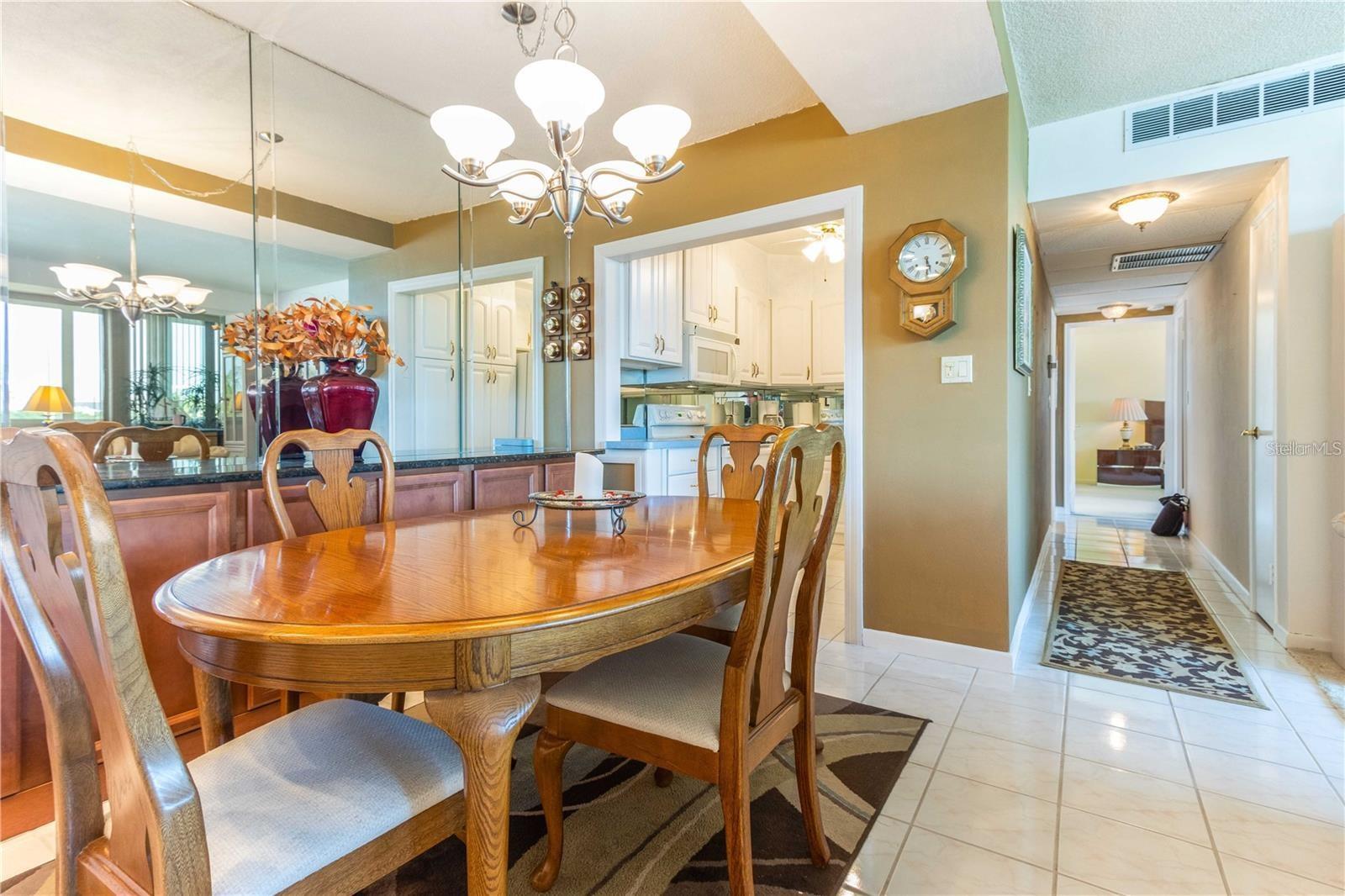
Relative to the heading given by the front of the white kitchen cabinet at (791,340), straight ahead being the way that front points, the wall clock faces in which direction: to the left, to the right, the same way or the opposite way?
the same way

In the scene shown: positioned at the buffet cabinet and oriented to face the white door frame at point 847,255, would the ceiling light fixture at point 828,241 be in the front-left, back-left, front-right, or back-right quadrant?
front-left

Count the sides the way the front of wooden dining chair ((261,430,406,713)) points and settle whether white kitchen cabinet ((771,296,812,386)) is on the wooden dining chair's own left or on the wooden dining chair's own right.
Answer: on the wooden dining chair's own left

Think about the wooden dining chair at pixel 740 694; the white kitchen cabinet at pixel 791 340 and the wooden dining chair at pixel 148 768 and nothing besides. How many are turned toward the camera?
1

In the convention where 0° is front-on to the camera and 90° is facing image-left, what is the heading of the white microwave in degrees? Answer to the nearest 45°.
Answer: approximately 315°

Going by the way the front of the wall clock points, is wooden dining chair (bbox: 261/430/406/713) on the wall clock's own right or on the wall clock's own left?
on the wall clock's own right

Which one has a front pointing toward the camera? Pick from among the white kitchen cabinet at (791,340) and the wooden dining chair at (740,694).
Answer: the white kitchen cabinet

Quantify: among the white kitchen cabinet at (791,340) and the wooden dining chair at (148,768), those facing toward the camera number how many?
1

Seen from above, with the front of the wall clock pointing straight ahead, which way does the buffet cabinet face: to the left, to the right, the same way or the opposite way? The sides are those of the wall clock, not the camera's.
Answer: to the left

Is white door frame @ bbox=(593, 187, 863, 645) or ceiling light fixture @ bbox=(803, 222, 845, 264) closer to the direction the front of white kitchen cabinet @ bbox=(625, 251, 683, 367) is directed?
the white door frame

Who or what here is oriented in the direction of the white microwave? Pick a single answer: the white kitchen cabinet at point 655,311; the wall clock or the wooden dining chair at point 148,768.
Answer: the wooden dining chair

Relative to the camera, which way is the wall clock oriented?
toward the camera

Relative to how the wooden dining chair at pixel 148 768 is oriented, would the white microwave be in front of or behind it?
in front

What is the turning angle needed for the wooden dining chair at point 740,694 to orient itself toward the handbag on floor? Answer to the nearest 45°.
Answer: approximately 90° to its right

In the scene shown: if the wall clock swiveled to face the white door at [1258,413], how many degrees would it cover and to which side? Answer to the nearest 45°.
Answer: approximately 135° to its left

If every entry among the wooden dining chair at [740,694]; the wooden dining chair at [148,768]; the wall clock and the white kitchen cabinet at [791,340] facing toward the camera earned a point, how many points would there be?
2

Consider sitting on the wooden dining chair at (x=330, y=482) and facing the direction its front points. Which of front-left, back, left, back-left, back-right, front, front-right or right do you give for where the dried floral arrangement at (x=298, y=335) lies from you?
back-left

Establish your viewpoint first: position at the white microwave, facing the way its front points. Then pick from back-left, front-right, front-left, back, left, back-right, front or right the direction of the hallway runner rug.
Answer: front
